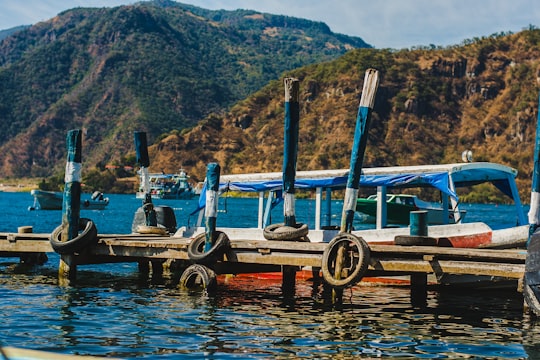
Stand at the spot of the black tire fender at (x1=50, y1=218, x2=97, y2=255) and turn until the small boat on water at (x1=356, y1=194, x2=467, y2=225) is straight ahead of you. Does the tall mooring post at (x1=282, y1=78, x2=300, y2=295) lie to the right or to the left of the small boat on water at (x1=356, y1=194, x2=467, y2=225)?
right

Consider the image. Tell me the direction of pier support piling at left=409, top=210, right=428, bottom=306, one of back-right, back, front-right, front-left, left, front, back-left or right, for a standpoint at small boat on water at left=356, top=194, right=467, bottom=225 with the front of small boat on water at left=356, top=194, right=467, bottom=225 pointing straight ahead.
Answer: left

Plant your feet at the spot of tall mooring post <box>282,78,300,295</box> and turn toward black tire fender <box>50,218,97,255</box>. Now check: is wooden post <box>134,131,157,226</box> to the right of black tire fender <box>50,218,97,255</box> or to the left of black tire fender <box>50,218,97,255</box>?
right

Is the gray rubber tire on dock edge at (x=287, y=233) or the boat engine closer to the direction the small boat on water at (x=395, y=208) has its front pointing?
the boat engine

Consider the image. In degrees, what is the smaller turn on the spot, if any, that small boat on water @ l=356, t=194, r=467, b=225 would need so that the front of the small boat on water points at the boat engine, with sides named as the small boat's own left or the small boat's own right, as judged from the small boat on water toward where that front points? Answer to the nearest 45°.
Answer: approximately 45° to the small boat's own left

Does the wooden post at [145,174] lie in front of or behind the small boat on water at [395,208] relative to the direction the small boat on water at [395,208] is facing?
in front

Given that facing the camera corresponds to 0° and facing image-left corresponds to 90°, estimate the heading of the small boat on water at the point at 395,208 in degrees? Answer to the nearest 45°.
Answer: approximately 90°

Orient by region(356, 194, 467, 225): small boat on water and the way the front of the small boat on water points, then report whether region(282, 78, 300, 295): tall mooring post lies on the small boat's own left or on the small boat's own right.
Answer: on the small boat's own left
